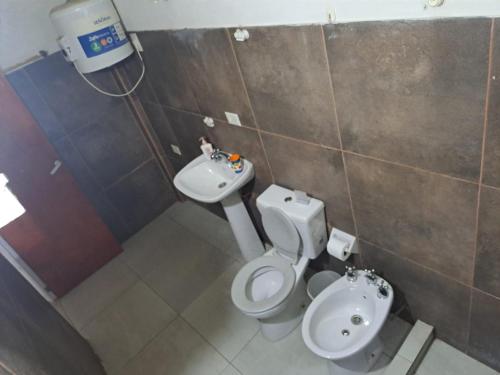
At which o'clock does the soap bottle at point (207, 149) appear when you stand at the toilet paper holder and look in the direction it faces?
The soap bottle is roughly at 3 o'clock from the toilet paper holder.

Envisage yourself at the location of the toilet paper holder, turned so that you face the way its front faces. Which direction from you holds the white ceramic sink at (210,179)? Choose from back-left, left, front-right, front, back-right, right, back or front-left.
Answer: right

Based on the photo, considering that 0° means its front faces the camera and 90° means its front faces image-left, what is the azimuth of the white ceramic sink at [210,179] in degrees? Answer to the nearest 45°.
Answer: approximately 45°

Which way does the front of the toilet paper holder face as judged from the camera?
facing the viewer and to the left of the viewer

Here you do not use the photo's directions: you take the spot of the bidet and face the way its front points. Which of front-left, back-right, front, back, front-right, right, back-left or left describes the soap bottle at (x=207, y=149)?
right

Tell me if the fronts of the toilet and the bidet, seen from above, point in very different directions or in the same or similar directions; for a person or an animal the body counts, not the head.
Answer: same or similar directions

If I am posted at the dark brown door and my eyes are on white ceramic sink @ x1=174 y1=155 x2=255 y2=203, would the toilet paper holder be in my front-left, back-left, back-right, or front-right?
front-right

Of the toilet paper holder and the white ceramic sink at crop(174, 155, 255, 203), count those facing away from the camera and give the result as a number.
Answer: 0

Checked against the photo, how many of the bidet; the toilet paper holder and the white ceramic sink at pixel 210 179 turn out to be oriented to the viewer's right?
0

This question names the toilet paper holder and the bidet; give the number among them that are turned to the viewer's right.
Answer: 0

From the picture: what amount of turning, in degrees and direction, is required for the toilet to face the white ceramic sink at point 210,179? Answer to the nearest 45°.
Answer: approximately 90° to its right
